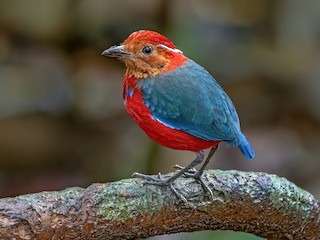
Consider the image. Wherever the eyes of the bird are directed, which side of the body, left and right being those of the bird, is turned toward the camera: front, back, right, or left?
left
